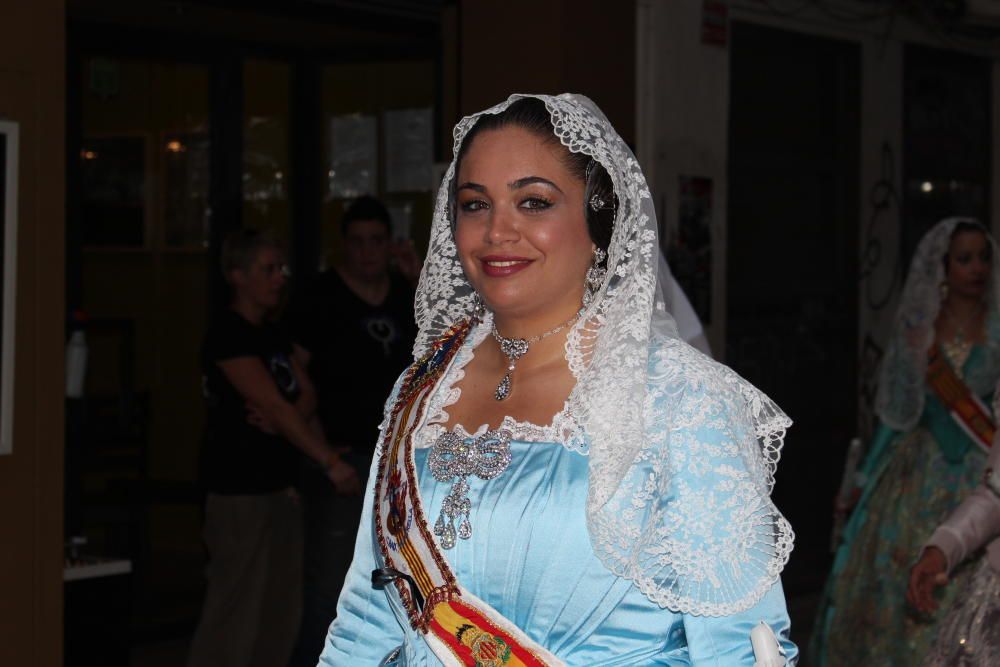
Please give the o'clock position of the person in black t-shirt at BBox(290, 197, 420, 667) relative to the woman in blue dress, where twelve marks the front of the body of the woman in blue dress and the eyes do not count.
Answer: The person in black t-shirt is roughly at 4 o'clock from the woman in blue dress.

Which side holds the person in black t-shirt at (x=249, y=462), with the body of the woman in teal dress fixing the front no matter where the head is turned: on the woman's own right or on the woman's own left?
on the woman's own right

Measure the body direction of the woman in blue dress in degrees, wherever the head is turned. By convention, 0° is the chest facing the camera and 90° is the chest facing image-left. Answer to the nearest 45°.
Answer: approximately 45°

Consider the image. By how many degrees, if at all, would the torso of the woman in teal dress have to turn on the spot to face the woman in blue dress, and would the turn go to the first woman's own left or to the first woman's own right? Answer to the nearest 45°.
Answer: approximately 45° to the first woman's own right

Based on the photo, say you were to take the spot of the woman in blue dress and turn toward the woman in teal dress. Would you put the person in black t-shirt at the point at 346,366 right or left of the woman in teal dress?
left

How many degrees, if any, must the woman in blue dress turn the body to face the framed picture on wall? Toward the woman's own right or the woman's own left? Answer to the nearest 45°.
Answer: approximately 90° to the woman's own right

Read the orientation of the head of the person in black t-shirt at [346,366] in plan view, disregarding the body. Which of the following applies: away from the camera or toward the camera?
toward the camera

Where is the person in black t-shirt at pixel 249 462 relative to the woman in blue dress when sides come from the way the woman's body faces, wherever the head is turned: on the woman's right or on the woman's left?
on the woman's right

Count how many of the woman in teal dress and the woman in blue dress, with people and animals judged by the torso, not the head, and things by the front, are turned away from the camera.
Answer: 0

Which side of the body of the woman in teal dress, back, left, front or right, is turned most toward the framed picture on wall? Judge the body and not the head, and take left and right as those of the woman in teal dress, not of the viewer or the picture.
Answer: right
